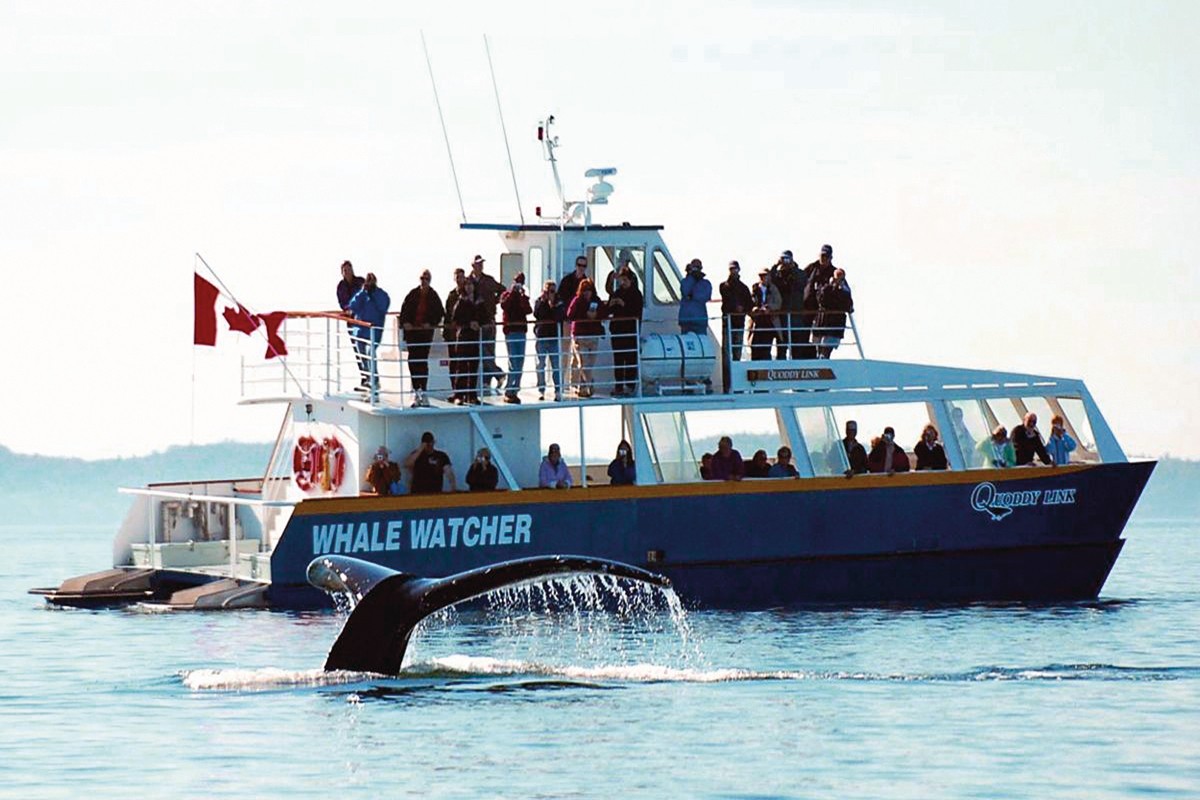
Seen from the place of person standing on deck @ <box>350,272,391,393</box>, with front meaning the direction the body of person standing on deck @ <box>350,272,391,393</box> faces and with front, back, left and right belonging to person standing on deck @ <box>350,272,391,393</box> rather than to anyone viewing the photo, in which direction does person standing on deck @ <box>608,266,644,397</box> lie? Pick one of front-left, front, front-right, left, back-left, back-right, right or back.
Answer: left

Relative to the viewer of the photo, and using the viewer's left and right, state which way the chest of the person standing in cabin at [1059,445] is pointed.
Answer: facing the viewer

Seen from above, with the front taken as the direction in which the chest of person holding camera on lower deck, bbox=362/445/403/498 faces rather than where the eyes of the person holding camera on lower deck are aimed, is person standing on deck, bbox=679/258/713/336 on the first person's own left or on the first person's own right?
on the first person's own left

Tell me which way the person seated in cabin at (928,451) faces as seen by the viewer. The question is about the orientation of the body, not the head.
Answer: toward the camera

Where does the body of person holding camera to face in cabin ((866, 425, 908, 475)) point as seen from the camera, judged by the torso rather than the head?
toward the camera

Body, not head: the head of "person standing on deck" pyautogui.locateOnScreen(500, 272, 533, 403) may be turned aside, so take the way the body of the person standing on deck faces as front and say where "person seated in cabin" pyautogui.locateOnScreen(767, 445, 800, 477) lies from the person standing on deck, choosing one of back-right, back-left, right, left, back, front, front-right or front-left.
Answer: left

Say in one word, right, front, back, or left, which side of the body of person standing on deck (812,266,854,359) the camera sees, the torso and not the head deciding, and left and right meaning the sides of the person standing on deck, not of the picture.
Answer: front

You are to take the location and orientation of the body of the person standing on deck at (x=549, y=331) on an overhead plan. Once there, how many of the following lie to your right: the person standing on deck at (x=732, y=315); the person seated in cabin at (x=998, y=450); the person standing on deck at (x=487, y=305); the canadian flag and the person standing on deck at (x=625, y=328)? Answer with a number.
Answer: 2

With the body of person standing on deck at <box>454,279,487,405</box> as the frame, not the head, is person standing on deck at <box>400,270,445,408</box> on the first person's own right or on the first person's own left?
on the first person's own right
